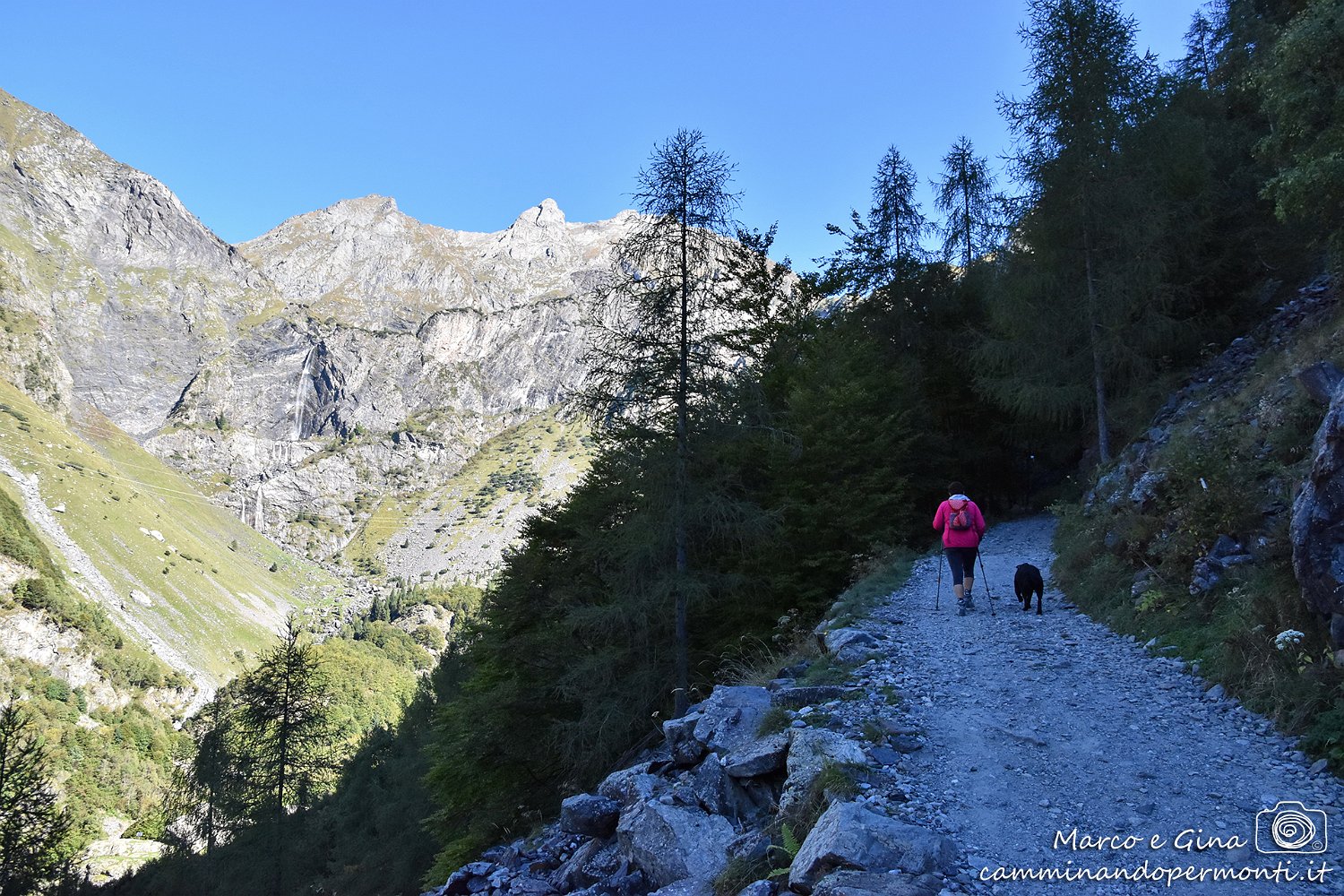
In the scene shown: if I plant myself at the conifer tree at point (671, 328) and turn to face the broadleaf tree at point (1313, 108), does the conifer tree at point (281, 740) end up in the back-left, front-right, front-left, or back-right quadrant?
back-left

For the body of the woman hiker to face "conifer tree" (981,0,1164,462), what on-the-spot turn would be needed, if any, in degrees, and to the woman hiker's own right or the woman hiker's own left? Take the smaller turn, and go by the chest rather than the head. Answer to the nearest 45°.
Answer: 0° — they already face it

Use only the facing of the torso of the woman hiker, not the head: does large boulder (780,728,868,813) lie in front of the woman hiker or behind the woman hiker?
behind

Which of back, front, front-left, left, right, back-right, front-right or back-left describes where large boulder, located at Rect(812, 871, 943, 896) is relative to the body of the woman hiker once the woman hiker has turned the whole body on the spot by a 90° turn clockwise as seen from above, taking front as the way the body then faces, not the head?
right

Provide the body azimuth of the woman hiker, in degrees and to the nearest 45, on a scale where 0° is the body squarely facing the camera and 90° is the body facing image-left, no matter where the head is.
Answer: approximately 180°

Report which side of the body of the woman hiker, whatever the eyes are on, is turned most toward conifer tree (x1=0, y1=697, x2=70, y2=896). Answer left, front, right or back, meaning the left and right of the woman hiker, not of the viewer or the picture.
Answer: left

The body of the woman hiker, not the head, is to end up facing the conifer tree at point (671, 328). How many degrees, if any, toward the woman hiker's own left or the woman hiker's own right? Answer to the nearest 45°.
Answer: approximately 90° to the woman hiker's own left

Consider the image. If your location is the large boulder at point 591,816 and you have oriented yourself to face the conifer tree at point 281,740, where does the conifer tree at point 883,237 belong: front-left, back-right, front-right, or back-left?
front-right

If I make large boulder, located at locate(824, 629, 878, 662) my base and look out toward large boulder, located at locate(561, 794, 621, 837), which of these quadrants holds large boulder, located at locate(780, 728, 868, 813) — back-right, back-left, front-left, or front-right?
front-left

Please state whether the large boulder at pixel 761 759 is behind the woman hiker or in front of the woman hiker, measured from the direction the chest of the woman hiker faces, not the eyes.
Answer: behind

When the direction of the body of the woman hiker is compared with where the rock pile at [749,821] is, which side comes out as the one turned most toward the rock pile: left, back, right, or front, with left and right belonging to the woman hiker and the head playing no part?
back

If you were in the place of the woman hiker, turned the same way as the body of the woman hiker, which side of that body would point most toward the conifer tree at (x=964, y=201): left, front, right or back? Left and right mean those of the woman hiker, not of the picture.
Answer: front
